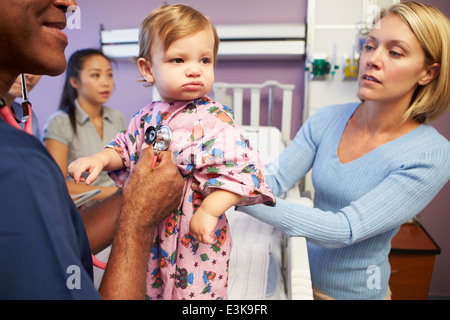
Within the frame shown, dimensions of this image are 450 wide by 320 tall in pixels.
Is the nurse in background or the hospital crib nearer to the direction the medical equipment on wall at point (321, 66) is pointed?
the hospital crib

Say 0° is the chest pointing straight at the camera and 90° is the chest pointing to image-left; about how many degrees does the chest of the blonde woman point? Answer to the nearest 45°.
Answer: approximately 45°

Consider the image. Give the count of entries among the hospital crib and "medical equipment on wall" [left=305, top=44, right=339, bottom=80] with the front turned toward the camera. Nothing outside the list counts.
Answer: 2

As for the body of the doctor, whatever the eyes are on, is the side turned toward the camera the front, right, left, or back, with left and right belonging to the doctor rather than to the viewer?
right

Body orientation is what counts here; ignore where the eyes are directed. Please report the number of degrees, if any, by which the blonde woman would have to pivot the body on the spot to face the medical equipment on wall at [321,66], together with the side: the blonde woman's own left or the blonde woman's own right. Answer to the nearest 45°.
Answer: approximately 135° to the blonde woman's own right

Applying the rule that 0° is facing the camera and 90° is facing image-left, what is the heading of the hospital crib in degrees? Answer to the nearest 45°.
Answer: approximately 0°

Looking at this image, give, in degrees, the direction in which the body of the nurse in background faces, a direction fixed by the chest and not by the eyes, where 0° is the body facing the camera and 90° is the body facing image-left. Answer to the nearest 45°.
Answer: approximately 315°
